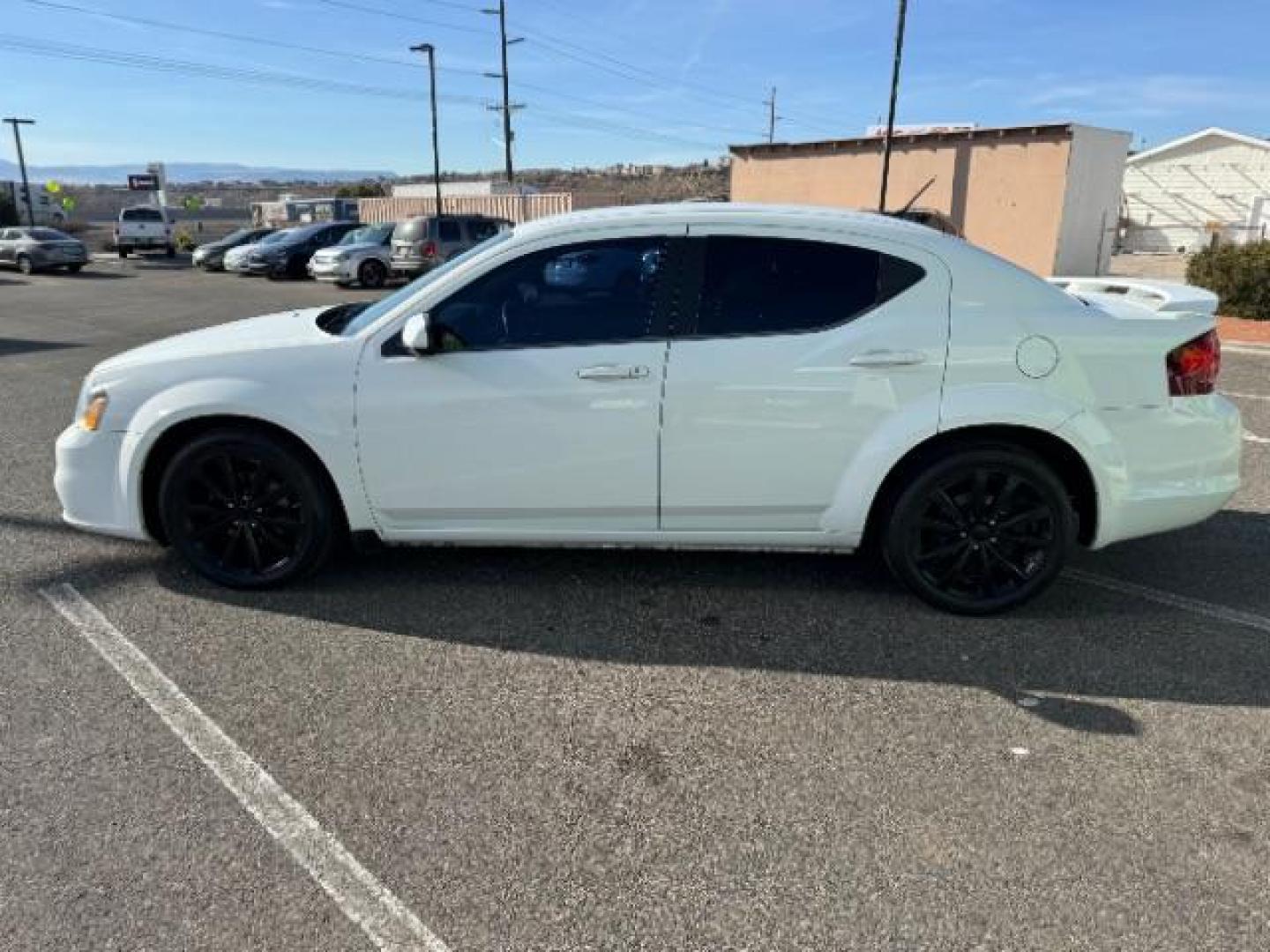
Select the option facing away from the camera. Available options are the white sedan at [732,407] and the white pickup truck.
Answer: the white pickup truck

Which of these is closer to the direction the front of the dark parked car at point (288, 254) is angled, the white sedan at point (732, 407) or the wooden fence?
the white sedan

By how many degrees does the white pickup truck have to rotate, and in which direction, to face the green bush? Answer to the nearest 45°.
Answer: approximately 135° to its right

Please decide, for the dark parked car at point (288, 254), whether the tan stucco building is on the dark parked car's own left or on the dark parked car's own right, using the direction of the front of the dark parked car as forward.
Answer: on the dark parked car's own left

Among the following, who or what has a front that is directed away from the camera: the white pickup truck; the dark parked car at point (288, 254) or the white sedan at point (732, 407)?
the white pickup truck

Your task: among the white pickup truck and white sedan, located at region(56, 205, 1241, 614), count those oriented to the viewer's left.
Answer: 1

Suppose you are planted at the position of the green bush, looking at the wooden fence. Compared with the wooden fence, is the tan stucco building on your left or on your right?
right

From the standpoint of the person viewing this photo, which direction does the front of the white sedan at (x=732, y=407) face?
facing to the left of the viewer

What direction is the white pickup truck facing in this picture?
away from the camera

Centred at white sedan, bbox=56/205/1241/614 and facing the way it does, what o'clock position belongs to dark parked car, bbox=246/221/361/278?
The dark parked car is roughly at 2 o'clock from the white sedan.

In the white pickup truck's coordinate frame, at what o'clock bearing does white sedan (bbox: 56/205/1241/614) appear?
The white sedan is roughly at 6 o'clock from the white pickup truck.
